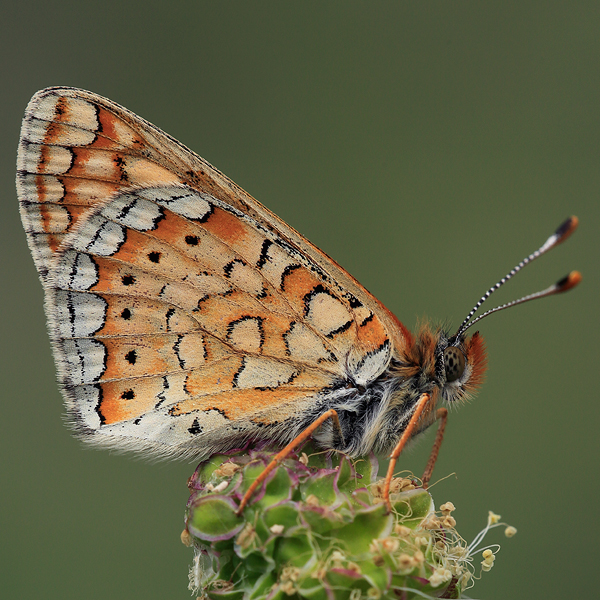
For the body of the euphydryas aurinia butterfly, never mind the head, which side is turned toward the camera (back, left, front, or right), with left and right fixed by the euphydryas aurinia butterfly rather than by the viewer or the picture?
right
